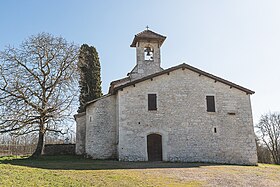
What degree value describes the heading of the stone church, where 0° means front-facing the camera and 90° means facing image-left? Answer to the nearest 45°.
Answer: approximately 0°

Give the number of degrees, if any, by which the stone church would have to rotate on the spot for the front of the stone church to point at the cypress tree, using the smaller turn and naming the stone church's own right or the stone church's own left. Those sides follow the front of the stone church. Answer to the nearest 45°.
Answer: approximately 135° to the stone church's own right

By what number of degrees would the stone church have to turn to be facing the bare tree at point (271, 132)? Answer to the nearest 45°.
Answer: approximately 135° to its left
